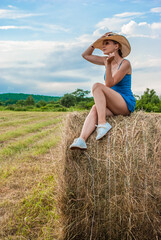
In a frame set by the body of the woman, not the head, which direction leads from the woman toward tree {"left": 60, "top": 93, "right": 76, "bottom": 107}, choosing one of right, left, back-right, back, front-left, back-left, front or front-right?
back-right

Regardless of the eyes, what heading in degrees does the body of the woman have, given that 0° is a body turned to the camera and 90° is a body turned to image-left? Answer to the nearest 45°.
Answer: approximately 45°

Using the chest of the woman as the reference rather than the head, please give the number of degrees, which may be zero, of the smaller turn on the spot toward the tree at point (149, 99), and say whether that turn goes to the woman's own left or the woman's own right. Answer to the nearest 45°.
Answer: approximately 135° to the woman's own right
